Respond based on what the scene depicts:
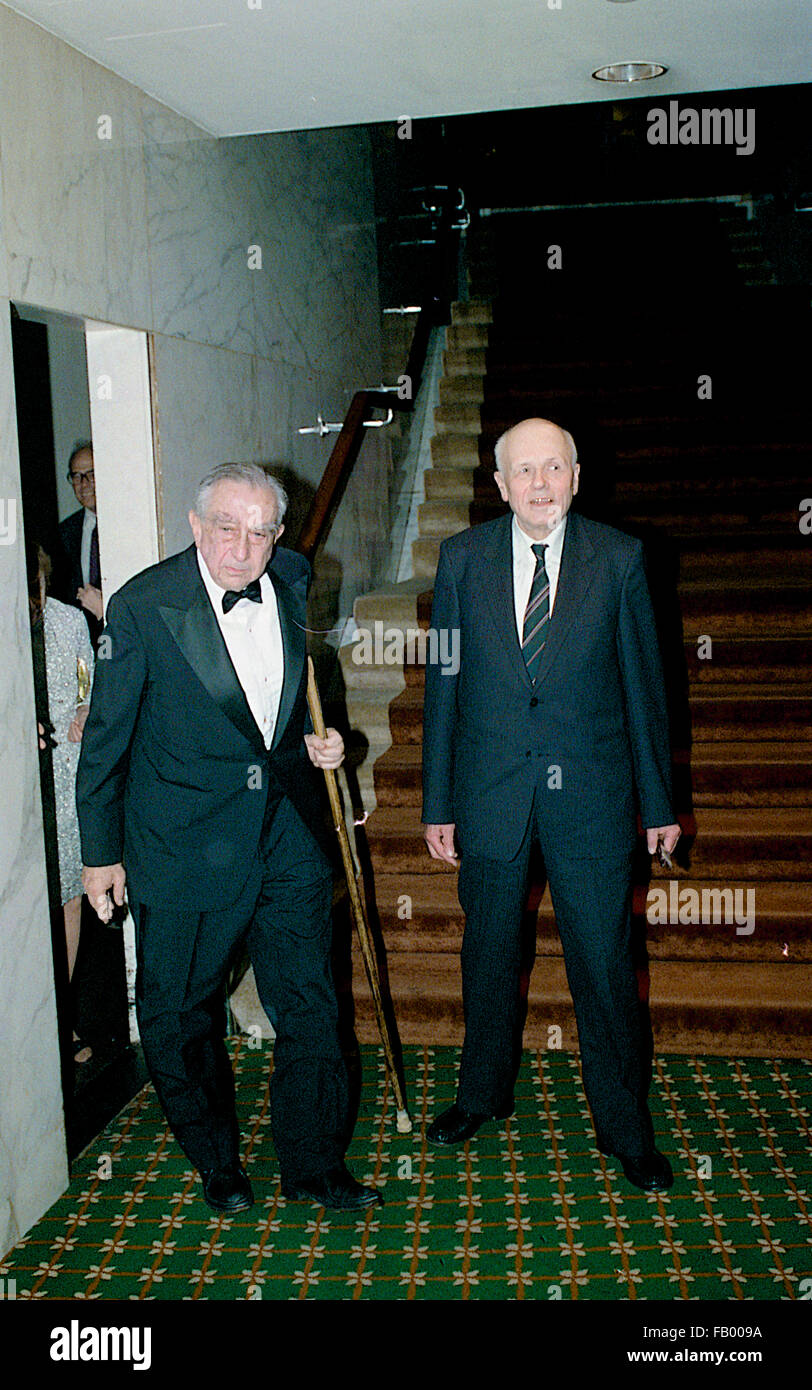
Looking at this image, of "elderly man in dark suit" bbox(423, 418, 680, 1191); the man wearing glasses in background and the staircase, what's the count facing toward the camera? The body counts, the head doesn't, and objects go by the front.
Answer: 3

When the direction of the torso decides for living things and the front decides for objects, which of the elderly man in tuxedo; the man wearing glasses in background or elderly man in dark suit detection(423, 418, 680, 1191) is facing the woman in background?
the man wearing glasses in background

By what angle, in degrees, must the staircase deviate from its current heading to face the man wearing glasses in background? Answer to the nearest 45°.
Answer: approximately 90° to its right

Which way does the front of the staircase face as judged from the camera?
facing the viewer

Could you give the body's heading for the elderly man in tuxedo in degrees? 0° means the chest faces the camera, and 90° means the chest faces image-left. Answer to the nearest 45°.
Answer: approximately 315°

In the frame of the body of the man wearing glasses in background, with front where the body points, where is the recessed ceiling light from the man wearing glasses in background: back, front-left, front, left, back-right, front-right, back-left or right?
front-left

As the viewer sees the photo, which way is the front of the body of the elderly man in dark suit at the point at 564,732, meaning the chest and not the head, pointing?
toward the camera

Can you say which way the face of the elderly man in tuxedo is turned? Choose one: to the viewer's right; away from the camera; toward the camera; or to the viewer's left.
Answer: toward the camera

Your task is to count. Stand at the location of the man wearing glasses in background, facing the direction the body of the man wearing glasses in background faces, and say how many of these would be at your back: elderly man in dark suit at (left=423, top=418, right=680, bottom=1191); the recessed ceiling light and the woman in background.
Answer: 0

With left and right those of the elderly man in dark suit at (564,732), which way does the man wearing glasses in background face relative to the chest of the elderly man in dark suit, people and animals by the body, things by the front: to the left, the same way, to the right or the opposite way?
the same way

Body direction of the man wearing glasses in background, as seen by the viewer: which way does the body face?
toward the camera

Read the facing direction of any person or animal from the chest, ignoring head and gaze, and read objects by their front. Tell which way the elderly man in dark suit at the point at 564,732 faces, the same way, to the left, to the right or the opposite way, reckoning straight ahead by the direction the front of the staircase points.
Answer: the same way

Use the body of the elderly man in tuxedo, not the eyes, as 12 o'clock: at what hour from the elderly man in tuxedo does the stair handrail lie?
The stair handrail is roughly at 8 o'clock from the elderly man in tuxedo.

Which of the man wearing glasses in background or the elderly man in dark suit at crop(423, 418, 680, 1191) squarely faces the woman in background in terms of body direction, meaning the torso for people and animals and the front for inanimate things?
the man wearing glasses in background
